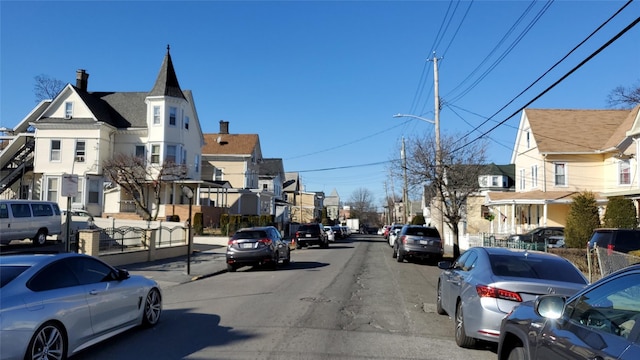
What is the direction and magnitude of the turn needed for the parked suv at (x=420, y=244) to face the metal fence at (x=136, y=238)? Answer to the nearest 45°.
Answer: approximately 135° to its left

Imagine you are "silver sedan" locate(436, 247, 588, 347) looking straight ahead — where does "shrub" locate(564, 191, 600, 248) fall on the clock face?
The shrub is roughly at 2 o'clock from the silver sedan.

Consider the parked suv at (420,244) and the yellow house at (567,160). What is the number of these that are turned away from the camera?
1

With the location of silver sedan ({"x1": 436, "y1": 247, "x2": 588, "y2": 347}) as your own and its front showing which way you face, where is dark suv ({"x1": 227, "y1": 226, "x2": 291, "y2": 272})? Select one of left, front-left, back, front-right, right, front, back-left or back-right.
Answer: front

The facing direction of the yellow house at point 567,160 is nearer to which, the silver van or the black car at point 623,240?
the silver van

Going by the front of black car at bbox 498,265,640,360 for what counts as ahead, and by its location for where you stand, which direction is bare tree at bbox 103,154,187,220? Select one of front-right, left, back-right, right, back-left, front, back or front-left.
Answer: front

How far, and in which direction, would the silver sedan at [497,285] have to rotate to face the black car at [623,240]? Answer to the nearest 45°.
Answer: approximately 45° to its right

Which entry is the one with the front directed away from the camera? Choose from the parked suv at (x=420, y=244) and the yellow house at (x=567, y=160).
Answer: the parked suv

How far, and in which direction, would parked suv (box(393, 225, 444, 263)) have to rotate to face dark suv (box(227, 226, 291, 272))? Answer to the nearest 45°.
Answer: approximately 135° to its left

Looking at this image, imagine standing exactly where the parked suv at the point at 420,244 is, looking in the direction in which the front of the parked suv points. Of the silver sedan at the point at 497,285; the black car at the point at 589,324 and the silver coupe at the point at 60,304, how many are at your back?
3

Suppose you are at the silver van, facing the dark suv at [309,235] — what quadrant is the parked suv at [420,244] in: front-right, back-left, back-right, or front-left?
front-right

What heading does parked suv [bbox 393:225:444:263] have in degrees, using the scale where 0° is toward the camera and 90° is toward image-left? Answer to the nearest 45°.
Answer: approximately 180°

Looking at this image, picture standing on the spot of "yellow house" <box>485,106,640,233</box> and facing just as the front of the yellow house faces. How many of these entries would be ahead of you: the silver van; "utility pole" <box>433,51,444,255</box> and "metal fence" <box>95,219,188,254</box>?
3

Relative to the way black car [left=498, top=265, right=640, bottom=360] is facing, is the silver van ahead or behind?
ahead

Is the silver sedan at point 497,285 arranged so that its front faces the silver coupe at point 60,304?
no
